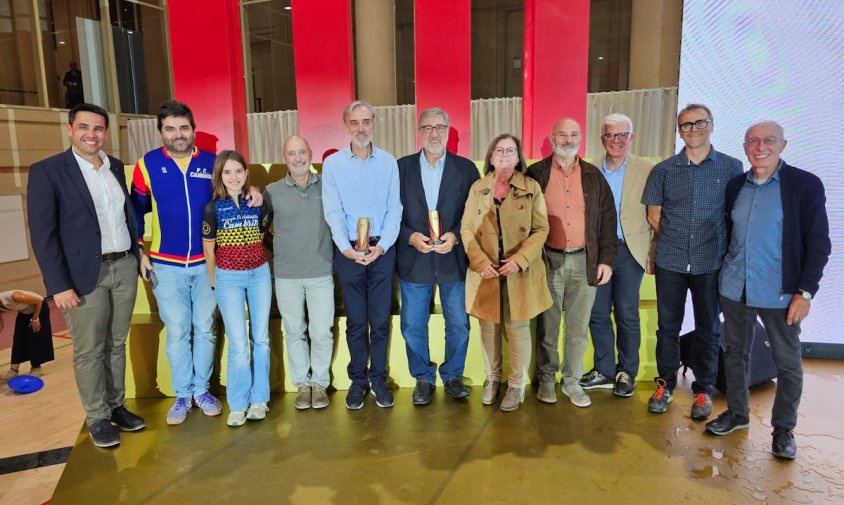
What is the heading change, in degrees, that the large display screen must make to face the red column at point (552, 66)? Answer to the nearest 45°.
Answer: approximately 45° to its right

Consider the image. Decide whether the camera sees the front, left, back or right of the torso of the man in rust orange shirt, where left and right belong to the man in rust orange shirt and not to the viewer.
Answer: front

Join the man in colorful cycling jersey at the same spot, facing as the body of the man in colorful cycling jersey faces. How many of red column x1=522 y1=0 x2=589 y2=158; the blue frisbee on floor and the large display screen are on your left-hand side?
2

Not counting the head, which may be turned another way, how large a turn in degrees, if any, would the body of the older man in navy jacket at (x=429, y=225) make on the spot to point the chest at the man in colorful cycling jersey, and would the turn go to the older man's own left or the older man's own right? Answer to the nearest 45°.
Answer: approximately 90° to the older man's own right

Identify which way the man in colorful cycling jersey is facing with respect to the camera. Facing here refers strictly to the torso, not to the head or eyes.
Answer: toward the camera

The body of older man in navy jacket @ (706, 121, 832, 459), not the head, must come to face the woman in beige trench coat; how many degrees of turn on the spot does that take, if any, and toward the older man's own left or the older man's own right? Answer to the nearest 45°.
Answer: approximately 45° to the older man's own right

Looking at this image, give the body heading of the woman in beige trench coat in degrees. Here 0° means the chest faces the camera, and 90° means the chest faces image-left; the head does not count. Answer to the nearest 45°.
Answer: approximately 0°

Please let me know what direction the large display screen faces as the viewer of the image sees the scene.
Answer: facing the viewer

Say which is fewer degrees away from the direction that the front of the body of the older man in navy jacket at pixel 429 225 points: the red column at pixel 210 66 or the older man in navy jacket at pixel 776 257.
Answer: the older man in navy jacket

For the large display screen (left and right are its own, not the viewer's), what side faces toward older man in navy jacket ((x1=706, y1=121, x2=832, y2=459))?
front

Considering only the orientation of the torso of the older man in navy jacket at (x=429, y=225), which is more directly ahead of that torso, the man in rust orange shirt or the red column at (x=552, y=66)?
the man in rust orange shirt
